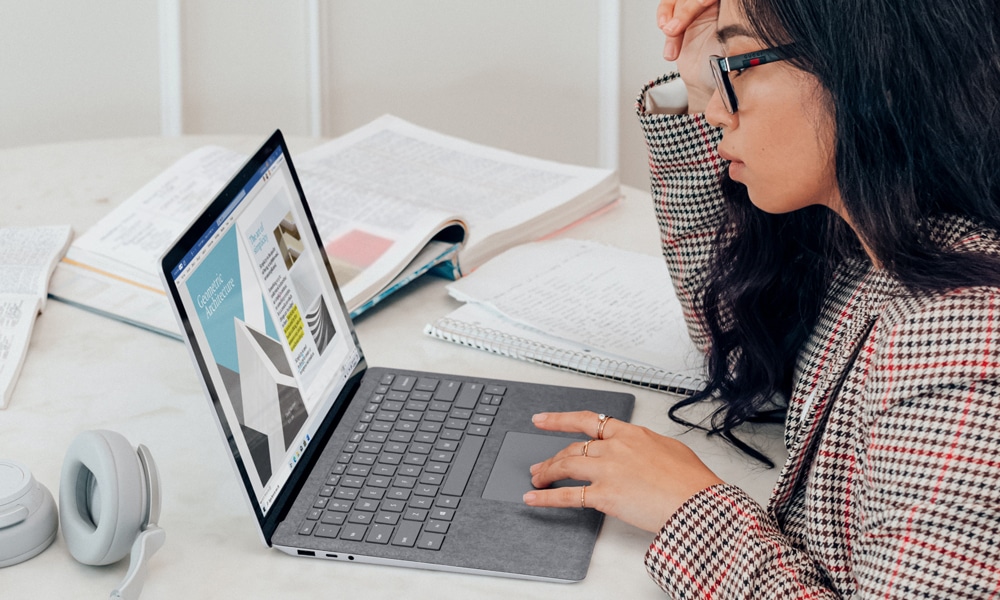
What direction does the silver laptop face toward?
to the viewer's right

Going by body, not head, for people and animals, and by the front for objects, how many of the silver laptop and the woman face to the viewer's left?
1

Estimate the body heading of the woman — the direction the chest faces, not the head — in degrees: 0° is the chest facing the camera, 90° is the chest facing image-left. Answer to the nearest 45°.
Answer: approximately 90°

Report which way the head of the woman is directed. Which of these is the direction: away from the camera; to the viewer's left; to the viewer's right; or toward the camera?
to the viewer's left

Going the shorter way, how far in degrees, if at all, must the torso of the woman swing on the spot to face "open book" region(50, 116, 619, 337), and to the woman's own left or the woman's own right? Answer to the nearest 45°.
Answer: approximately 45° to the woman's own right

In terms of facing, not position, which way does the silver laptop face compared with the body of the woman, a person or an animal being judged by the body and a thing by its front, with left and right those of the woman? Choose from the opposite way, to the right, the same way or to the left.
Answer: the opposite way
